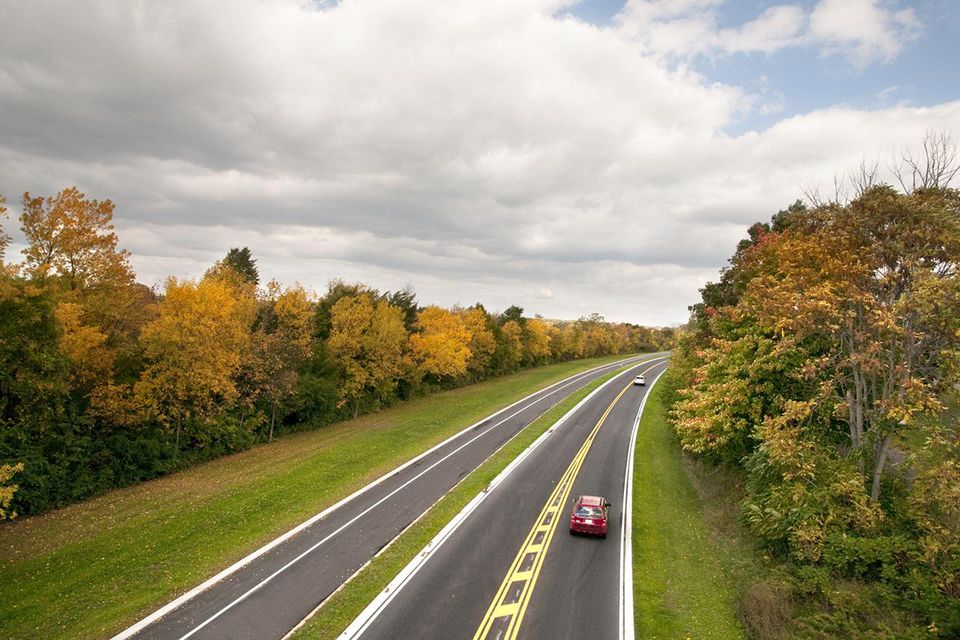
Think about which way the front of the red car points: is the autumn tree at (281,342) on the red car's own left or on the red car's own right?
on the red car's own left

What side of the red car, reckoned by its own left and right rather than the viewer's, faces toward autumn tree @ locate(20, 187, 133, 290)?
left

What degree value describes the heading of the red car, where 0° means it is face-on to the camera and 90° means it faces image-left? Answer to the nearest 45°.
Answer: approximately 180°

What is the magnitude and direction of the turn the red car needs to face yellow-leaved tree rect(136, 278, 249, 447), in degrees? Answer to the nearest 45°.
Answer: approximately 90° to its left

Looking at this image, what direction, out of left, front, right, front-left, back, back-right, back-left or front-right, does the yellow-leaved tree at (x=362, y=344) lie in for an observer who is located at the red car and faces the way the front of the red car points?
front-left

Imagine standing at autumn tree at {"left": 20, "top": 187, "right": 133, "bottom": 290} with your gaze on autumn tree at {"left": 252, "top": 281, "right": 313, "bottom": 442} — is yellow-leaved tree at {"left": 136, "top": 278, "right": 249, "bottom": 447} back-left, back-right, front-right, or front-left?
front-right

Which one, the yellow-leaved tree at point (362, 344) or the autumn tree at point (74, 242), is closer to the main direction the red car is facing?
the yellow-leaved tree
